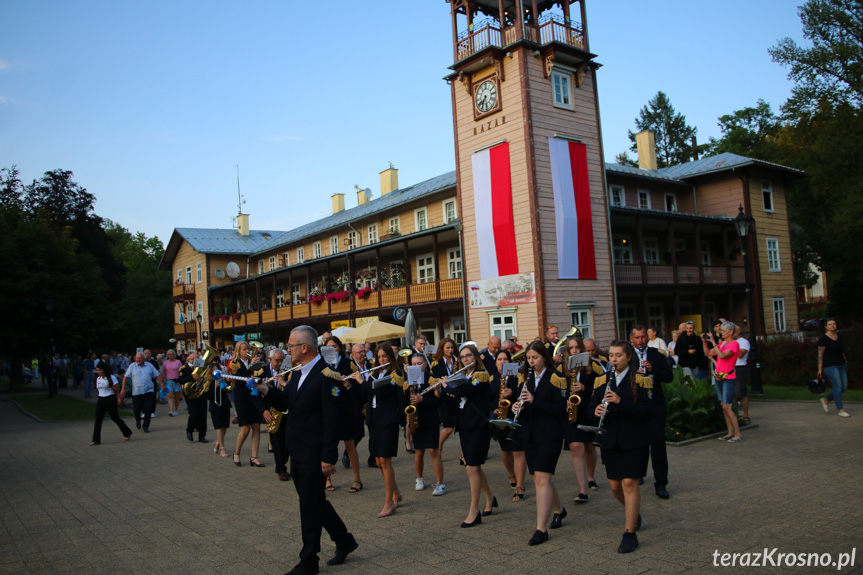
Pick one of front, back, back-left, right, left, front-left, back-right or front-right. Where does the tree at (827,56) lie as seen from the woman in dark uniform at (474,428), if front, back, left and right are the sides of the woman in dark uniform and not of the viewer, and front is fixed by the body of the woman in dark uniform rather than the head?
back

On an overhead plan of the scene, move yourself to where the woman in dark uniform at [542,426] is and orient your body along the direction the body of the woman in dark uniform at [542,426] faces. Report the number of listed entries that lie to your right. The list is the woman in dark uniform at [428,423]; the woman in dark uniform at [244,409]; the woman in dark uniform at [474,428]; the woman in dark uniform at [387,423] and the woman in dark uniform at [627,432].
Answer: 4

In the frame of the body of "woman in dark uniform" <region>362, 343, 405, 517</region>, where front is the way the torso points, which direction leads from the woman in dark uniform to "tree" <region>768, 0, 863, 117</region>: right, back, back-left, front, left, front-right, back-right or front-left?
back

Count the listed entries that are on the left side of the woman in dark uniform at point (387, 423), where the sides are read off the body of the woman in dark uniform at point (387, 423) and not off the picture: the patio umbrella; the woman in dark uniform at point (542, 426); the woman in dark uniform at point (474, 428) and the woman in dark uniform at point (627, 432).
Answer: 3

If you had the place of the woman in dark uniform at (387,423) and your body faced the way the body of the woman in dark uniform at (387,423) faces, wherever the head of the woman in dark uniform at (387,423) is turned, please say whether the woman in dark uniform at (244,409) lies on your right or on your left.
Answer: on your right

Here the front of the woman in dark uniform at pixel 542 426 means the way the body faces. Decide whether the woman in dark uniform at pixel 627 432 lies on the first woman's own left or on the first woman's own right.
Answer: on the first woman's own left

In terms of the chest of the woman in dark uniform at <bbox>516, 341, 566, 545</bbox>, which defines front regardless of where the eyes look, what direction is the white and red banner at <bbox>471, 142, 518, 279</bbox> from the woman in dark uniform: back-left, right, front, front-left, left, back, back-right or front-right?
back-right

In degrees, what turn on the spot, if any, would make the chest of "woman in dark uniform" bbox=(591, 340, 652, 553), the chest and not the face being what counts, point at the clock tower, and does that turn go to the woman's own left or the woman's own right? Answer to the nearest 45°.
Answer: approximately 135° to the woman's own right

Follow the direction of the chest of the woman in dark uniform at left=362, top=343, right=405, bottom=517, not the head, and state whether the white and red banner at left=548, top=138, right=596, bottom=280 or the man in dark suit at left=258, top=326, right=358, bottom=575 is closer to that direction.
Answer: the man in dark suit

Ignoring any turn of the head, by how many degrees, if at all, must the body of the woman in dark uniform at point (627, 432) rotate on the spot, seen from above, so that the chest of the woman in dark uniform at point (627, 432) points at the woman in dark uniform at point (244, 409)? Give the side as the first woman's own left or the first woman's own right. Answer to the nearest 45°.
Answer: approximately 90° to the first woman's own right
